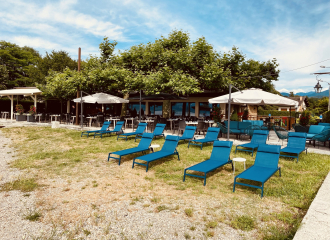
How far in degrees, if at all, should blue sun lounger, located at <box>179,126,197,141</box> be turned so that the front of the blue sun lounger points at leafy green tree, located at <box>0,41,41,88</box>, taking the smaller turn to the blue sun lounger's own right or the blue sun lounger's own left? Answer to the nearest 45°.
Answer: approximately 90° to the blue sun lounger's own right

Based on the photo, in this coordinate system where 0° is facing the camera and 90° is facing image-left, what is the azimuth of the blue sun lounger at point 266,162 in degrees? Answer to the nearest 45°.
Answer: approximately 45°

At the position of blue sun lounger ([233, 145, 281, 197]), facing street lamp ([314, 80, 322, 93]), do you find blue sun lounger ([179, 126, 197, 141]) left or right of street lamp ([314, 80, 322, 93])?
left

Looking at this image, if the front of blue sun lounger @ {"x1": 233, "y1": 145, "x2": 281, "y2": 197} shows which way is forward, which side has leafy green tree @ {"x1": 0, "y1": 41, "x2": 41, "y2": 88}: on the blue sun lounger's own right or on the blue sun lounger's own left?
on the blue sun lounger's own right

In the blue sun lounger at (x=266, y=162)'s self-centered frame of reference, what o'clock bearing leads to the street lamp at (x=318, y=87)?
The street lamp is roughly at 5 o'clock from the blue sun lounger.

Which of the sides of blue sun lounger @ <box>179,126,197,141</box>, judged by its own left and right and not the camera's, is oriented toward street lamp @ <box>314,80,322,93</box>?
back

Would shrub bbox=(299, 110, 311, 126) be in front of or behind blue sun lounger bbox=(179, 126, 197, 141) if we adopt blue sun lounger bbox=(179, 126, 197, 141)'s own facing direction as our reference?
behind

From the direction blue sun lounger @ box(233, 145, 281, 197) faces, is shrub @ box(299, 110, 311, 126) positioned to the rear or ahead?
to the rear

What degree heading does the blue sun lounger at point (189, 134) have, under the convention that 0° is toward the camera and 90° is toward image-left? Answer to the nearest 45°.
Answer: approximately 45°
